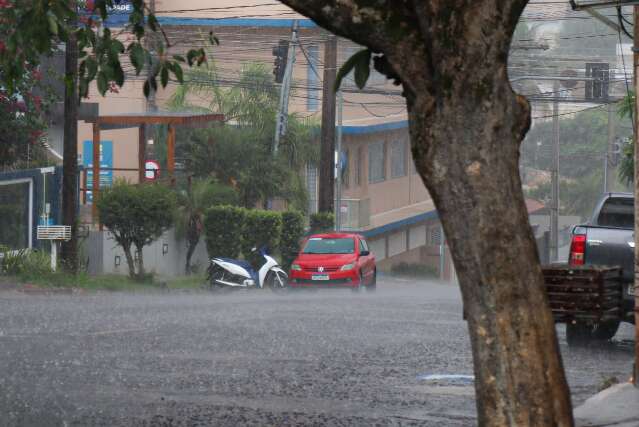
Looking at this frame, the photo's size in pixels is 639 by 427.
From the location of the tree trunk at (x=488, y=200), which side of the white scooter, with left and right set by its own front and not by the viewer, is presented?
right

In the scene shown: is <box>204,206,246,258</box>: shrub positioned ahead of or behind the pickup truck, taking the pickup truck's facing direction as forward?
ahead

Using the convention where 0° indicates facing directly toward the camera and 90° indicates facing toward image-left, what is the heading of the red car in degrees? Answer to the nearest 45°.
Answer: approximately 0°

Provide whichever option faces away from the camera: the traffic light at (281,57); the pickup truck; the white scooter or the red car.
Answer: the pickup truck

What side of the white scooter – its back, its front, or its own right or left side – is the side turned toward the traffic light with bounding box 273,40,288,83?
left

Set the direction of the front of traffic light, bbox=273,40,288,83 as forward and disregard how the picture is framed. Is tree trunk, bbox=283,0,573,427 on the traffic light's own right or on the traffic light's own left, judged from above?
on the traffic light's own left

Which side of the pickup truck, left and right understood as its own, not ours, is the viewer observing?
back

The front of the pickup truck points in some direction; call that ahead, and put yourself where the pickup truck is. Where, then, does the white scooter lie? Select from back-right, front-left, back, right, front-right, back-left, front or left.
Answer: front-left

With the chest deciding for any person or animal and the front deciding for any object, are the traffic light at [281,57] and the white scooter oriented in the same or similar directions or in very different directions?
very different directions

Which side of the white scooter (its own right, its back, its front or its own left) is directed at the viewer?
right

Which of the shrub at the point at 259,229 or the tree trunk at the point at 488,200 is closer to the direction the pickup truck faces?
the shrub

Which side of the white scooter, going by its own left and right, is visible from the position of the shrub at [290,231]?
left

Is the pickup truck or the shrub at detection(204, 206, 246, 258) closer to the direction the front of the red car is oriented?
the pickup truck

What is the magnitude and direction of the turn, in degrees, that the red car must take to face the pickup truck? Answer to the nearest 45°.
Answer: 0° — it already faces it
